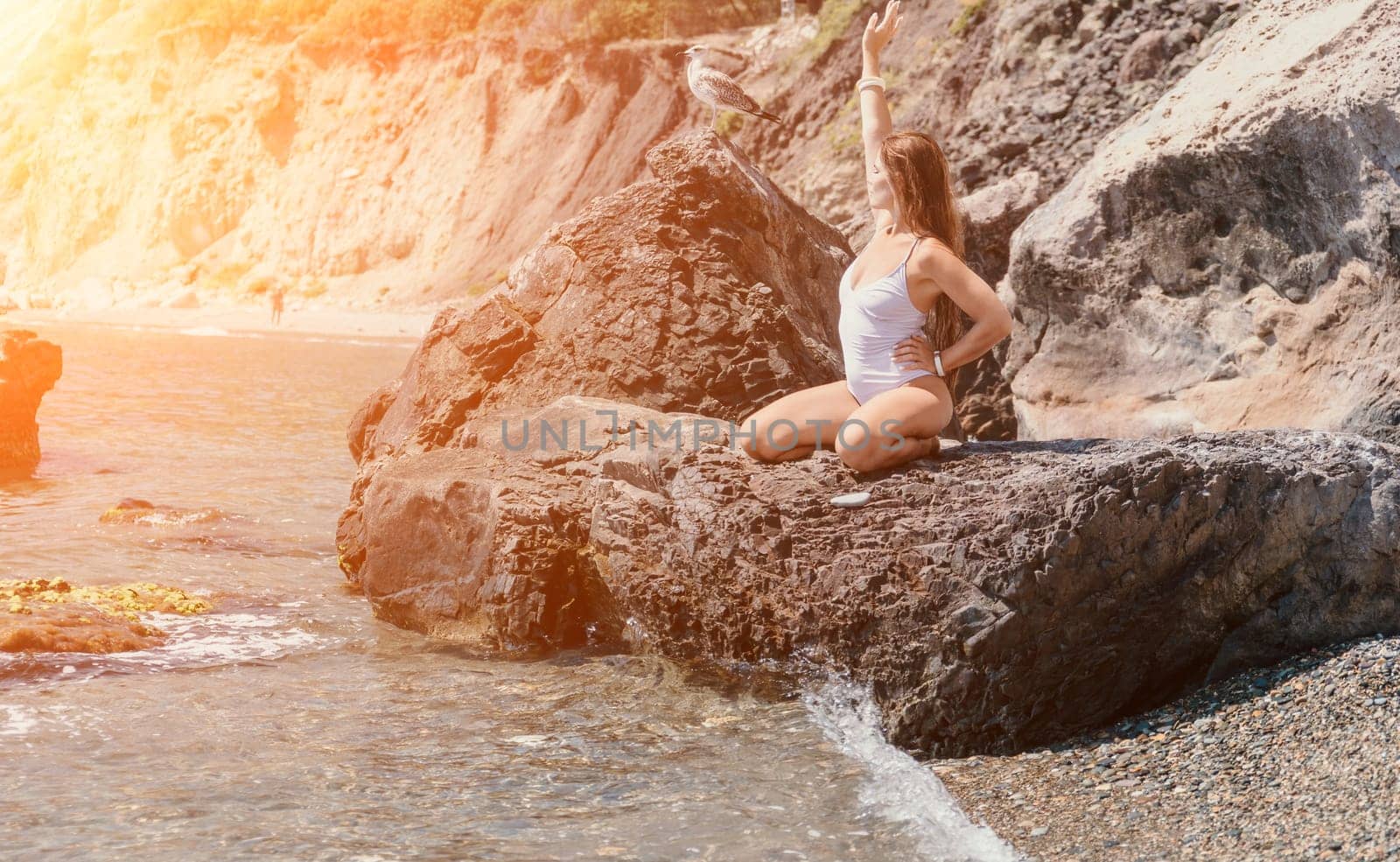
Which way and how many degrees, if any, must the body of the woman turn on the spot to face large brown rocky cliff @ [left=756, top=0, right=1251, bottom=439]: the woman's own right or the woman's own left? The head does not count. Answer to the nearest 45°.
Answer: approximately 135° to the woman's own right

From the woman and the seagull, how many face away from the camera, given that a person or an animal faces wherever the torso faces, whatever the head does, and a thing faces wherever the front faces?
0

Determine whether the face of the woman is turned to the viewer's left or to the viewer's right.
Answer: to the viewer's left

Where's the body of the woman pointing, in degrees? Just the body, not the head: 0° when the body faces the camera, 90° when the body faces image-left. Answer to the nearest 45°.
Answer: approximately 45°

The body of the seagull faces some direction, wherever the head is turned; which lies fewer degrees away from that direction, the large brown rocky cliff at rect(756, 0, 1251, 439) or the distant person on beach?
the distant person on beach

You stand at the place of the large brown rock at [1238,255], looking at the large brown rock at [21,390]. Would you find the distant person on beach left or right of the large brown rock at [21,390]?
right

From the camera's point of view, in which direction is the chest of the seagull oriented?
to the viewer's left

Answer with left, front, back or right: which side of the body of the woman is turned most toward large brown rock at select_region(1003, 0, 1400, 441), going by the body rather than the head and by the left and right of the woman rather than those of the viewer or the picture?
back
